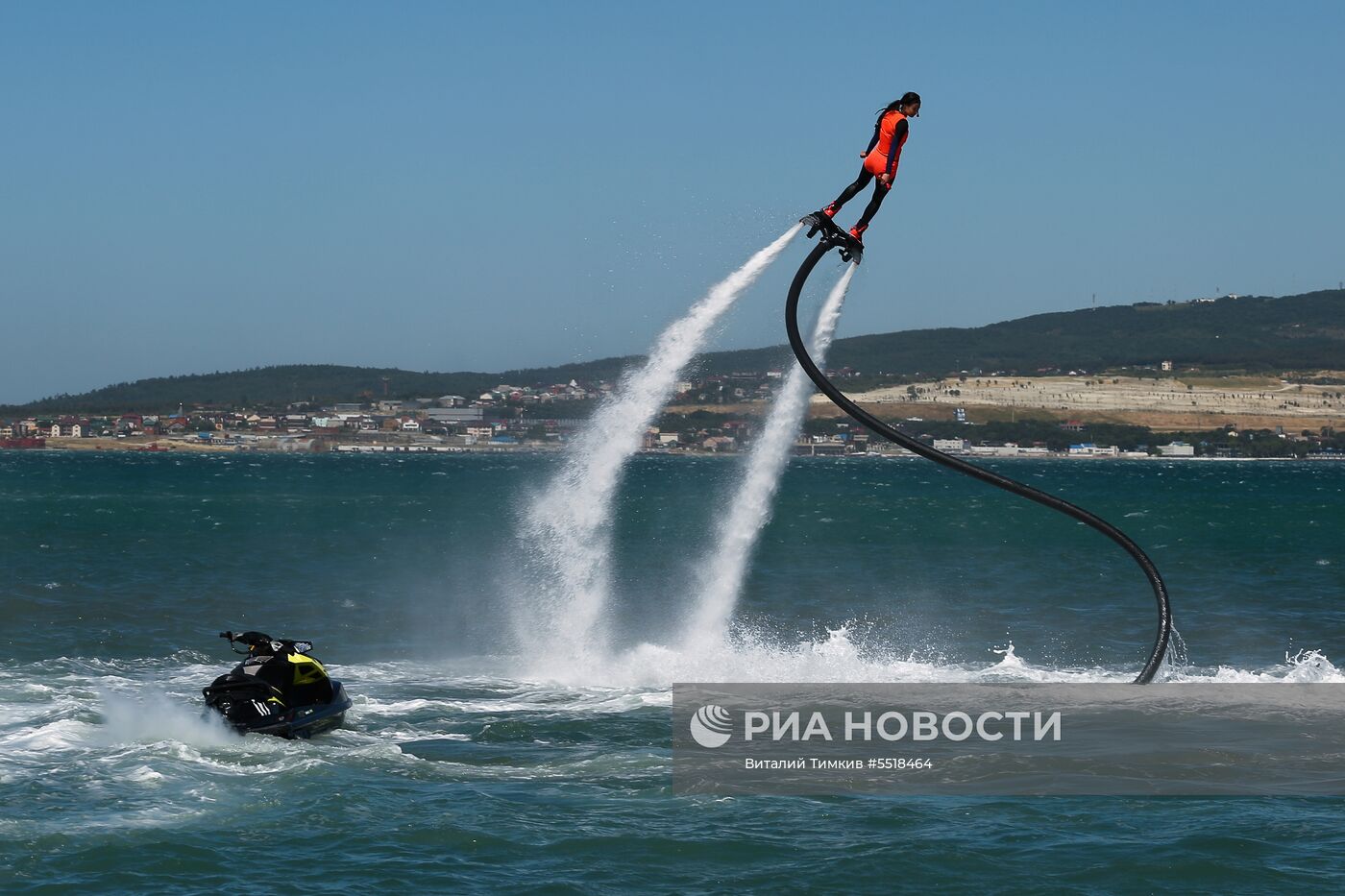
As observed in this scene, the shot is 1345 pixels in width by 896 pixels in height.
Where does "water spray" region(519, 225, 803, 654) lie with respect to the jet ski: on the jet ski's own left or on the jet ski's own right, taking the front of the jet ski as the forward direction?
on the jet ski's own left

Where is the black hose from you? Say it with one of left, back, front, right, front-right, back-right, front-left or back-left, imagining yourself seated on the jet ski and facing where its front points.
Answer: front

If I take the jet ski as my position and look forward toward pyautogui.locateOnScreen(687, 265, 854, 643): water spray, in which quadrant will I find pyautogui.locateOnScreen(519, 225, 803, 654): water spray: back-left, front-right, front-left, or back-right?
front-left
